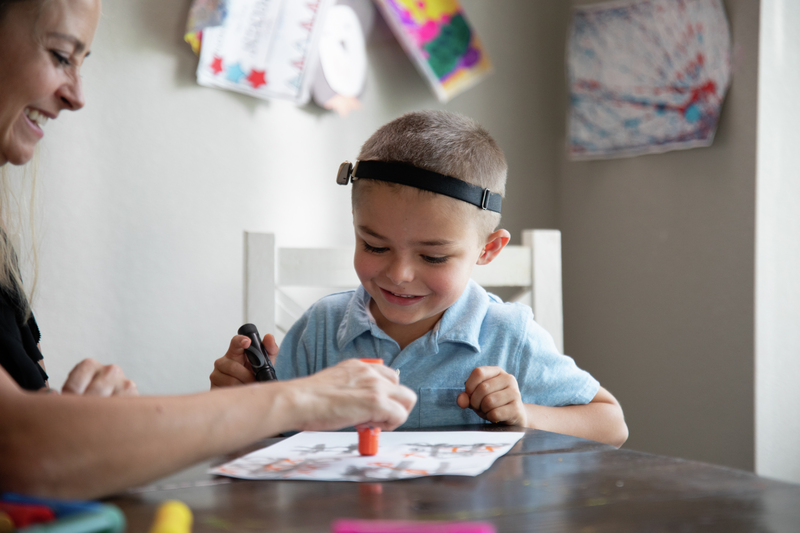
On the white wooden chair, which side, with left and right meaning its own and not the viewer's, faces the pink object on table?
front

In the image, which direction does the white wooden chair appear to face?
toward the camera

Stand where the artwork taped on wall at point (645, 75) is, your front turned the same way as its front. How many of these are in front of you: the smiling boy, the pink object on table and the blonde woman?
3

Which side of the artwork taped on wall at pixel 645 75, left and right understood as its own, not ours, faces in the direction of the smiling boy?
front

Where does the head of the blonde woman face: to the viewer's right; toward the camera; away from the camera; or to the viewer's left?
to the viewer's right

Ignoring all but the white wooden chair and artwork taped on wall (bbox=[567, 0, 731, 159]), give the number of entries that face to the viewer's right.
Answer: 0

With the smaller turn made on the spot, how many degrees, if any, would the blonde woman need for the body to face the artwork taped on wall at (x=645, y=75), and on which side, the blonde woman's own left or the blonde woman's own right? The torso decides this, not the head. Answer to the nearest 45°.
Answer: approximately 45° to the blonde woman's own left

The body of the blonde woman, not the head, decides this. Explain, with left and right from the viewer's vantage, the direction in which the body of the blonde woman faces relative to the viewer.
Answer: facing to the right of the viewer

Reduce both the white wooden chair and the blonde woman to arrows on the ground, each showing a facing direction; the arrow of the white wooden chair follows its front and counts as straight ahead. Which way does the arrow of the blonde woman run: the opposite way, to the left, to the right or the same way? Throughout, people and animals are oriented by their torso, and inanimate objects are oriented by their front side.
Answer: to the left

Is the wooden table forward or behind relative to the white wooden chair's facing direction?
forward

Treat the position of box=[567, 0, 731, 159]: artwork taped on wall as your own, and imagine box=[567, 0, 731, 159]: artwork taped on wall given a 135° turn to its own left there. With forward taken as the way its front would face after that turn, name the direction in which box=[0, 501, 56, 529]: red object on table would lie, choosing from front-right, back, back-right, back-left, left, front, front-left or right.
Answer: back-right

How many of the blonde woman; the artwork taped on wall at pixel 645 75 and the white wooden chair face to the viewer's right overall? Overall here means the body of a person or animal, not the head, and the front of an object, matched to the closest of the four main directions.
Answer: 1

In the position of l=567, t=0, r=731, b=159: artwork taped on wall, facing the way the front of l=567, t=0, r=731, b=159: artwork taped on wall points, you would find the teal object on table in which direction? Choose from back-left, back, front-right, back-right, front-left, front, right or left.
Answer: front

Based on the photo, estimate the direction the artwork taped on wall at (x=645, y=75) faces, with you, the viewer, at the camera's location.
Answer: facing the viewer
